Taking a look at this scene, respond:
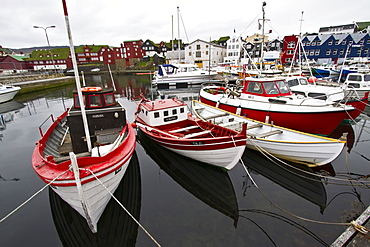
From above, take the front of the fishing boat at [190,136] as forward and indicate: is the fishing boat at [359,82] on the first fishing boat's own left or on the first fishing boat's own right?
on the first fishing boat's own left

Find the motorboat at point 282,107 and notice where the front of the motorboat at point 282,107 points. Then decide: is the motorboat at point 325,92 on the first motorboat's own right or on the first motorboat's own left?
on the first motorboat's own left

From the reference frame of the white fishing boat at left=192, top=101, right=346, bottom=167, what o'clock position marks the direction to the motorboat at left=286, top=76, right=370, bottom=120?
The motorboat is roughly at 8 o'clock from the white fishing boat.

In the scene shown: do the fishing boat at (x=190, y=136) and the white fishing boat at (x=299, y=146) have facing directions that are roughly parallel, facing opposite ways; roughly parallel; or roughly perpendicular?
roughly parallel

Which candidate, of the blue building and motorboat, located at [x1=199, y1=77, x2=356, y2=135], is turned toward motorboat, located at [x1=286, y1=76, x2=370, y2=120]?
the blue building

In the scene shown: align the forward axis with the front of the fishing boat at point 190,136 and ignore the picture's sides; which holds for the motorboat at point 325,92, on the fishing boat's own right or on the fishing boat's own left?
on the fishing boat's own left

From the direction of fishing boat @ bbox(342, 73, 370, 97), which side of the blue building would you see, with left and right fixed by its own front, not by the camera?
front

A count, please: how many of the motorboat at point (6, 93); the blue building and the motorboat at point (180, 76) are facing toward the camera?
1

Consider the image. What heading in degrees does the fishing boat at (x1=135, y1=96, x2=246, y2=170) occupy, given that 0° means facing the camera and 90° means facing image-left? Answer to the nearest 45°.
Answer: approximately 315°

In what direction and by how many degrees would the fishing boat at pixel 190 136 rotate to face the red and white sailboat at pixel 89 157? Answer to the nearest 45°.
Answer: approximately 90° to its right

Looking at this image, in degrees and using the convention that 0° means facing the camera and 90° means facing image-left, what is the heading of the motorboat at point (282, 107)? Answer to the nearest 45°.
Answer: approximately 315°

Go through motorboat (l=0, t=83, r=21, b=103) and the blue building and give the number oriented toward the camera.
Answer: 1

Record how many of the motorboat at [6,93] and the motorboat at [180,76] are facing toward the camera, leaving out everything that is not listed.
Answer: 0

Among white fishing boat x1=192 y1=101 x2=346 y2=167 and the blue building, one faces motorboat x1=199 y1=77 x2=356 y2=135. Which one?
the blue building
